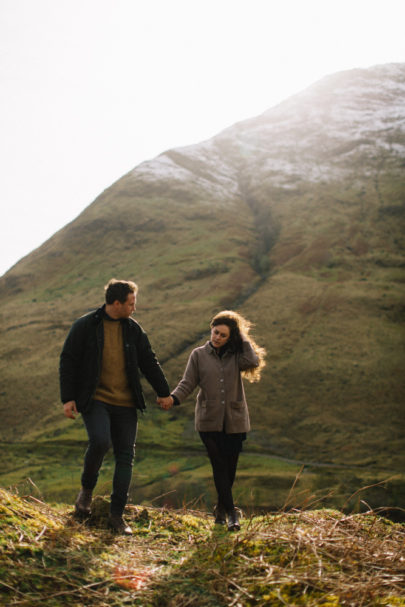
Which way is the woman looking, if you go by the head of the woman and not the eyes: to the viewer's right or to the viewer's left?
to the viewer's left

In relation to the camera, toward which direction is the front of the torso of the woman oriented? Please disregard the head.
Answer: toward the camera

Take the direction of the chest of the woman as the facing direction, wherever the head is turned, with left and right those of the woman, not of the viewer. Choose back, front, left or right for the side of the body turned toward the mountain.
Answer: back

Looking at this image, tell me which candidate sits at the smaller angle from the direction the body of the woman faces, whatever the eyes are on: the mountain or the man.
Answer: the man
